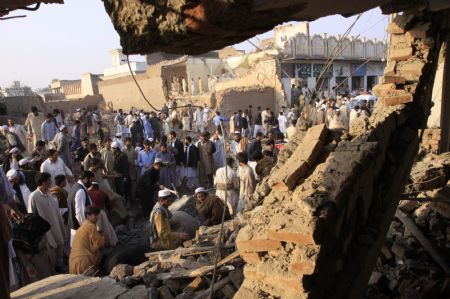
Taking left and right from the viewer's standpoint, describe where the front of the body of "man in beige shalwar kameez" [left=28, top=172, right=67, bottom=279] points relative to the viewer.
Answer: facing the viewer and to the right of the viewer

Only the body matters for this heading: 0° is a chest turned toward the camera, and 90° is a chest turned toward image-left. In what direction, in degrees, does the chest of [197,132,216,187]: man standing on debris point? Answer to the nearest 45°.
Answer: approximately 45°

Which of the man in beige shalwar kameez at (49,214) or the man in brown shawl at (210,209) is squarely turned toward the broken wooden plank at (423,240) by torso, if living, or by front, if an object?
the man in beige shalwar kameez

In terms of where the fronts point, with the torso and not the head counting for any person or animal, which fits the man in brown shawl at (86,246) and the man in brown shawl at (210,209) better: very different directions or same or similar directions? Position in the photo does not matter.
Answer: very different directions

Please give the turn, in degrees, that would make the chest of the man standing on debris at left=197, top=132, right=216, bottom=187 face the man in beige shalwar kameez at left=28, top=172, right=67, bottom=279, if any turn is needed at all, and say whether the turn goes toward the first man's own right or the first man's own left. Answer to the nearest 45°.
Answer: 0° — they already face them

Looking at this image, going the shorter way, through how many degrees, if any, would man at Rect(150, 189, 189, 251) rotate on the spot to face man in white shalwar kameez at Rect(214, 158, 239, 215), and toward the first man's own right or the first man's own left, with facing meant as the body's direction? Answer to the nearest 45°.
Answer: approximately 45° to the first man's own left

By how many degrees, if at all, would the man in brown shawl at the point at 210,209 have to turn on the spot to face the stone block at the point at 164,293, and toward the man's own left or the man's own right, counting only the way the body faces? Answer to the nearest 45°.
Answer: approximately 45° to the man's own left

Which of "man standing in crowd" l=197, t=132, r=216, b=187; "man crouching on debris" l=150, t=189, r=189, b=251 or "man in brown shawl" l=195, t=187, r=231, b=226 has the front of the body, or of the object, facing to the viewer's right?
"man crouching on debris" l=150, t=189, r=189, b=251

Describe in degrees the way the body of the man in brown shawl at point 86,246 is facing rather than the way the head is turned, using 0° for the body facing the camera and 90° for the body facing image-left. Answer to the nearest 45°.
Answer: approximately 225°

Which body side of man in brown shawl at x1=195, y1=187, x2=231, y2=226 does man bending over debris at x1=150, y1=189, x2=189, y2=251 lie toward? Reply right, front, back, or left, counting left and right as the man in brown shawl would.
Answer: front

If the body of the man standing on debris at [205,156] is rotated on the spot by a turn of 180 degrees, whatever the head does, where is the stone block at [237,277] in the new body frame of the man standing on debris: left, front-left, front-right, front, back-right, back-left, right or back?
back-right

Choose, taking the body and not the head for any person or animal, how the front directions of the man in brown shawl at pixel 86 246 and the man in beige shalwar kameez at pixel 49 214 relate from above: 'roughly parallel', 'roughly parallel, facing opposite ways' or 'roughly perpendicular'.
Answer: roughly perpendicular

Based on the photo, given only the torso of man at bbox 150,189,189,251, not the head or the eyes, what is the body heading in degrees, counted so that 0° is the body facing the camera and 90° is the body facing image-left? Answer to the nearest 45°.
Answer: approximately 270°
